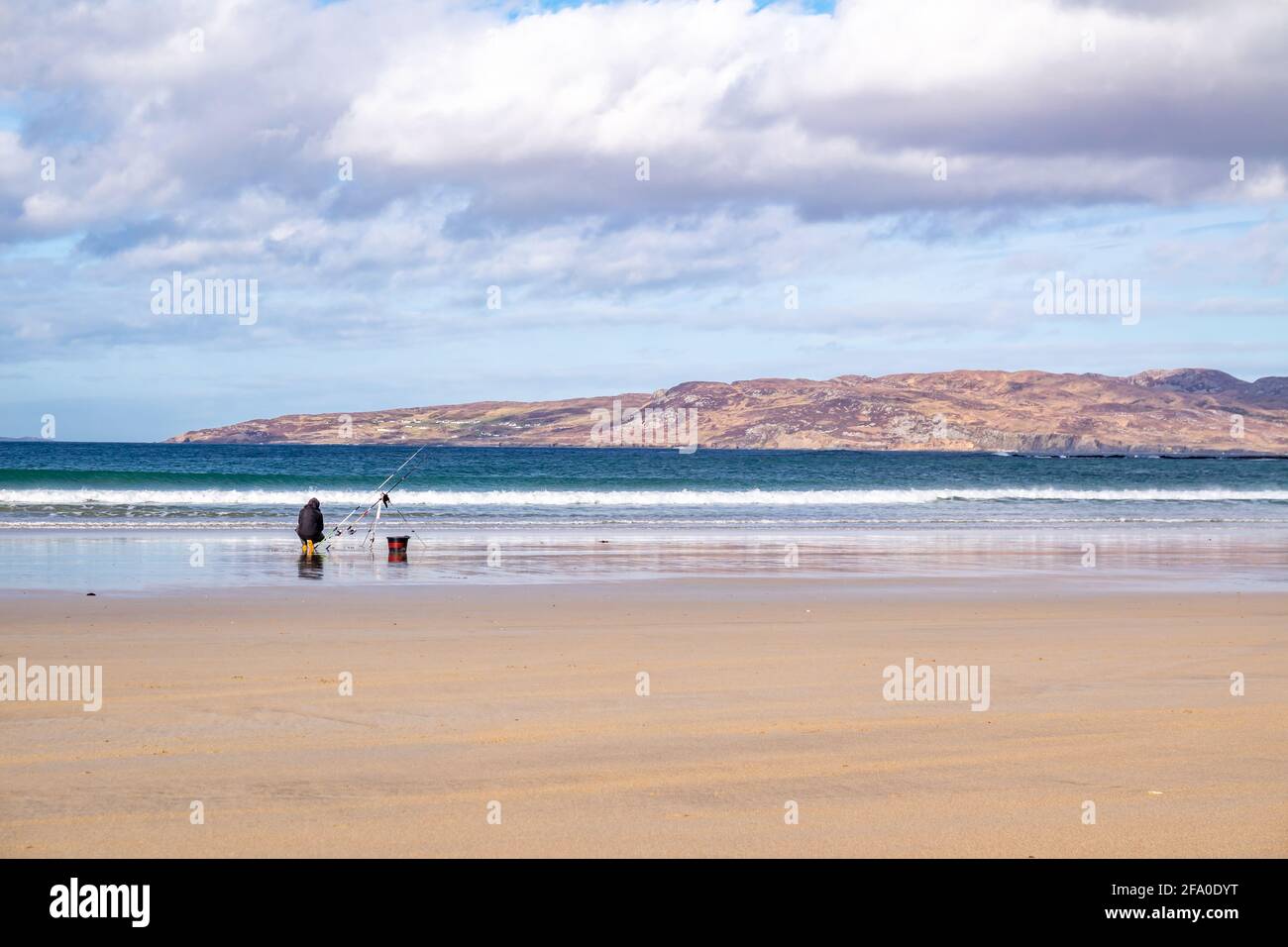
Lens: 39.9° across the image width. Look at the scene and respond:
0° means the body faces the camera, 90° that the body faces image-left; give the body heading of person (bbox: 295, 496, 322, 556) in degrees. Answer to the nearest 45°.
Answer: approximately 180°
